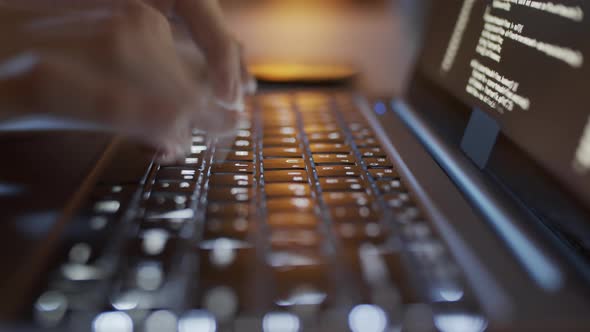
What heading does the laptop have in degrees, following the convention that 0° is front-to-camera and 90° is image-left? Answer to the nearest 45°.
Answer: approximately 90°
